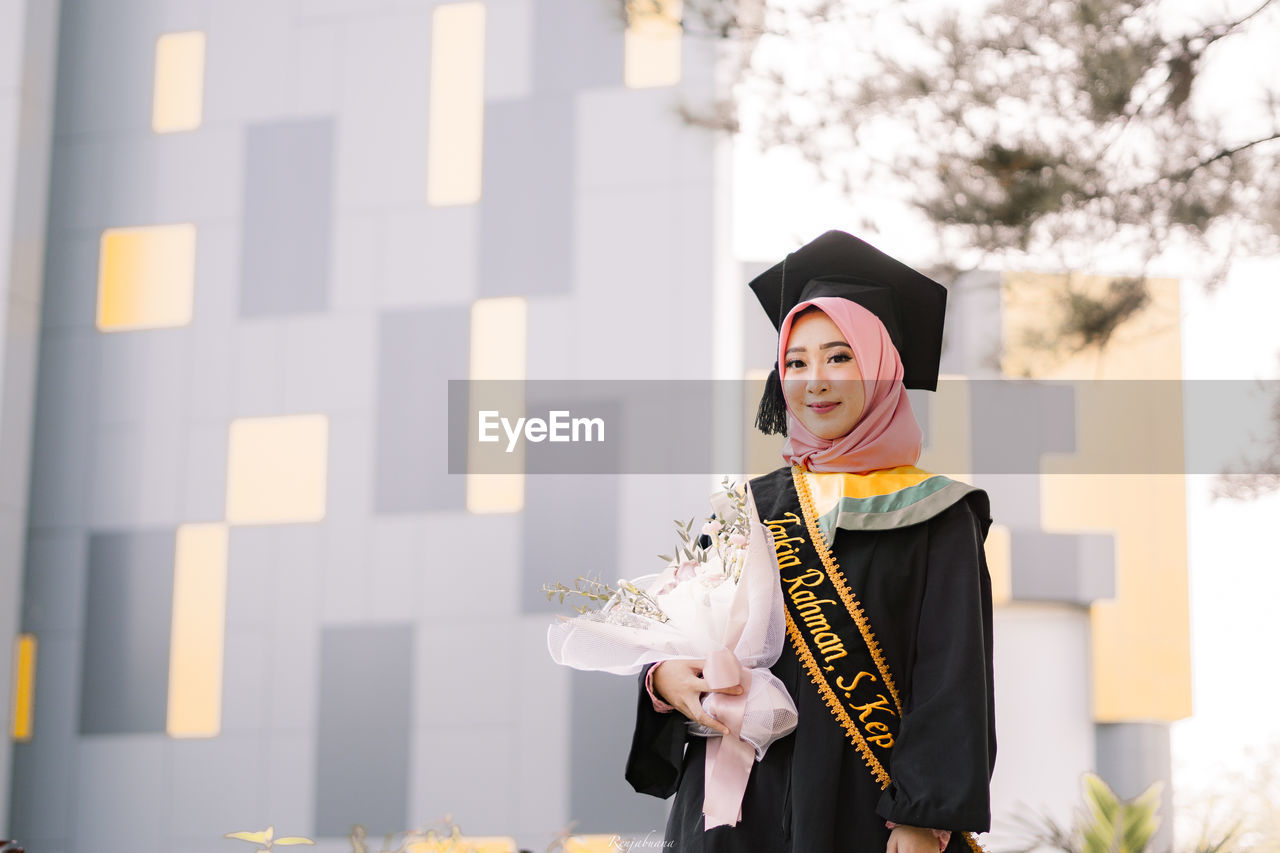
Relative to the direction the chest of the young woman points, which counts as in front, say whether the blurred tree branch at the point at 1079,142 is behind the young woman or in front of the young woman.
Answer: behind

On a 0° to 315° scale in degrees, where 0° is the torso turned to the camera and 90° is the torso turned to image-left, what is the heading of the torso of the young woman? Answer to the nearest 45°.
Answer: approximately 45°
